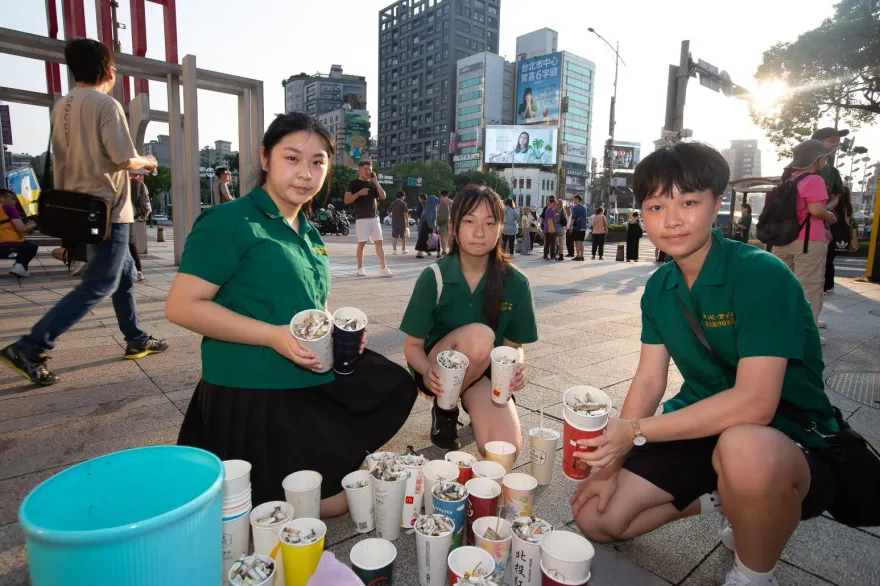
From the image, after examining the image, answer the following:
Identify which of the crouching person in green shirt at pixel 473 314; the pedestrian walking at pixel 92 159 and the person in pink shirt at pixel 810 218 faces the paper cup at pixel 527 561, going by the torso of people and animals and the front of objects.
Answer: the crouching person in green shirt

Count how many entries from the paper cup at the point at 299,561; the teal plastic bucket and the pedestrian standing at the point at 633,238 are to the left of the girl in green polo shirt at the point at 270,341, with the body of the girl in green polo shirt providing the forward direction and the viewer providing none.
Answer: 1

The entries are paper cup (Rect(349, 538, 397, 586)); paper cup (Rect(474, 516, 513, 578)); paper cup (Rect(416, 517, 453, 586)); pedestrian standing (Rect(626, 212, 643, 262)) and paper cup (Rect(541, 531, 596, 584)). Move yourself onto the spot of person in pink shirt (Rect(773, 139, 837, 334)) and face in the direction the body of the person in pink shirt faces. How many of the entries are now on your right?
4

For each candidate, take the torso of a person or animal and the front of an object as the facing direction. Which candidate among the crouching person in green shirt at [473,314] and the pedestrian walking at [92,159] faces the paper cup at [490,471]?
the crouching person in green shirt

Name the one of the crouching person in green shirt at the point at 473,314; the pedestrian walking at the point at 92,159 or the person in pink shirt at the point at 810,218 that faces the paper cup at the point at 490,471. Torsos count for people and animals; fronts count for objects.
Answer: the crouching person in green shirt

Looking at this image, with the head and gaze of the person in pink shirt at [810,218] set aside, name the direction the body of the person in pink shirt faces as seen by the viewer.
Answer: to the viewer's right

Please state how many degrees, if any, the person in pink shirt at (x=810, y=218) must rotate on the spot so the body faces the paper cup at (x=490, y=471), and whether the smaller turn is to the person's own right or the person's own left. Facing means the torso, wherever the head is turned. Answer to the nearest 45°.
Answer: approximately 90° to the person's own right

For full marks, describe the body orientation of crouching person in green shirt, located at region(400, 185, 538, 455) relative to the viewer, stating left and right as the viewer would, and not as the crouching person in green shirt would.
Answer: facing the viewer

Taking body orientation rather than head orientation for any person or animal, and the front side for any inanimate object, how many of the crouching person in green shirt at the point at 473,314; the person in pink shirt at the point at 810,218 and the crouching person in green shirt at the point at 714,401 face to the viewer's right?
1

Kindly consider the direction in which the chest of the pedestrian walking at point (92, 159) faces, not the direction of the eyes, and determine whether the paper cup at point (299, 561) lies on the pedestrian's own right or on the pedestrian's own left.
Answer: on the pedestrian's own right

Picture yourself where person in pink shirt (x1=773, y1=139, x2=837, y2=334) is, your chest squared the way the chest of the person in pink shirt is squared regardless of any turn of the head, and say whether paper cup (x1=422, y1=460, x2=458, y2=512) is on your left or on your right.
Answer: on your right

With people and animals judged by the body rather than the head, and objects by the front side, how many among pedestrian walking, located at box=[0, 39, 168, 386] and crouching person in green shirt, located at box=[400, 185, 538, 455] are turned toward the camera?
1
